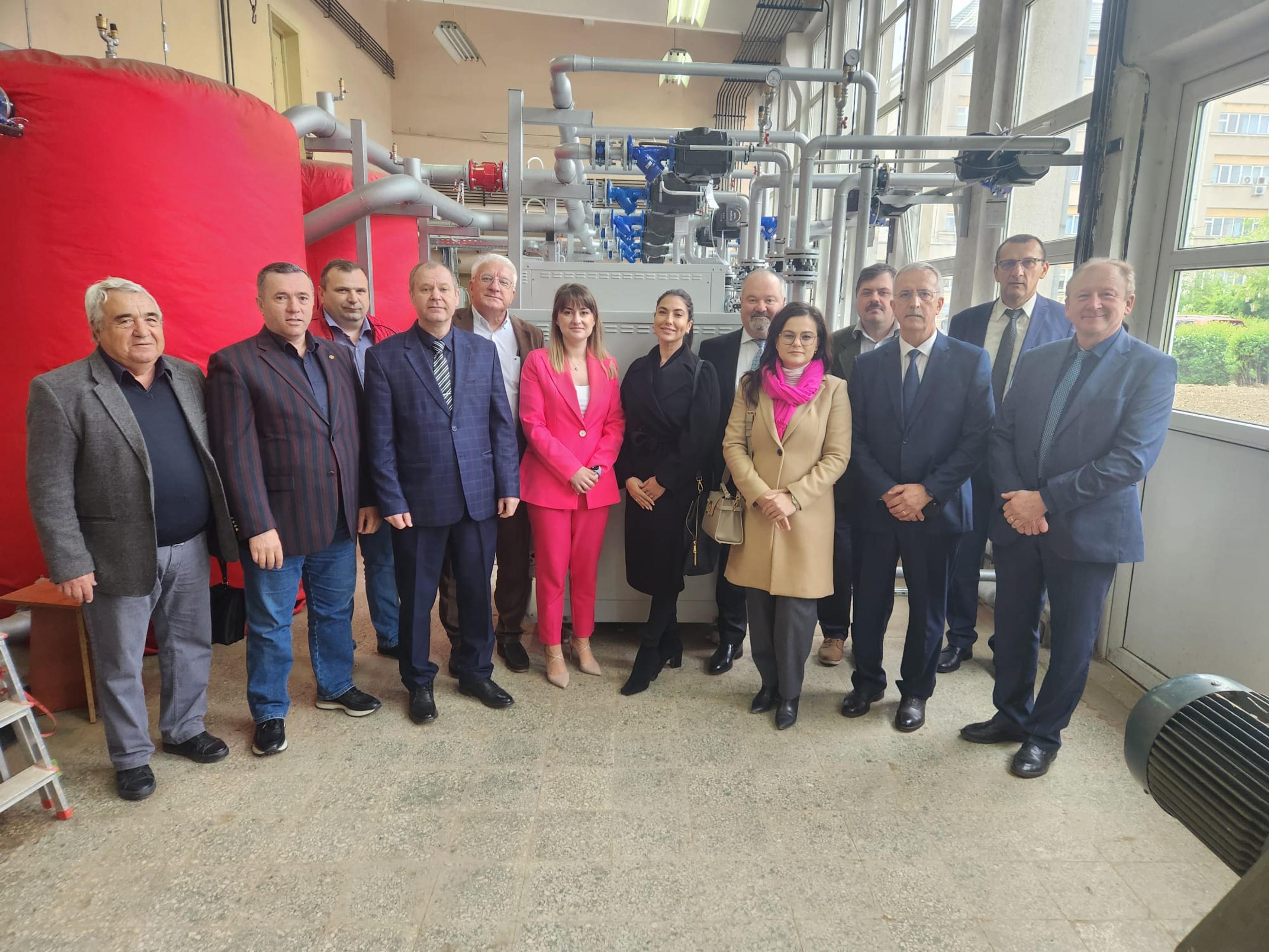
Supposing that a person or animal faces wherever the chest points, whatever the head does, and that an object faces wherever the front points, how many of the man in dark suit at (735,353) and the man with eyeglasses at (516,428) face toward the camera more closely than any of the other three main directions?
2

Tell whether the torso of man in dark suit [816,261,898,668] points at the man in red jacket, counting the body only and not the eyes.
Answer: no

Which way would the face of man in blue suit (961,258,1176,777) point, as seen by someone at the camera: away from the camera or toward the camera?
toward the camera

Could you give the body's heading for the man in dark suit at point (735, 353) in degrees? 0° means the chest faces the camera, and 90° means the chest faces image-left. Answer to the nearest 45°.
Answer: approximately 0°

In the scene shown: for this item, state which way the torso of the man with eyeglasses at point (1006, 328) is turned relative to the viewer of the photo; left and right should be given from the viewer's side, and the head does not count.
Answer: facing the viewer

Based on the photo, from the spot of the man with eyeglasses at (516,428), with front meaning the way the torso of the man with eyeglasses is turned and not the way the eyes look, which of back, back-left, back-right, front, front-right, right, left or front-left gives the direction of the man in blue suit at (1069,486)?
front-left

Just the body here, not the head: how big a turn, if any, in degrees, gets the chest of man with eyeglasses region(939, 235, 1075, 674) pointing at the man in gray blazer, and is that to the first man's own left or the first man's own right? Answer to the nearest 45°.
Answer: approximately 45° to the first man's own right

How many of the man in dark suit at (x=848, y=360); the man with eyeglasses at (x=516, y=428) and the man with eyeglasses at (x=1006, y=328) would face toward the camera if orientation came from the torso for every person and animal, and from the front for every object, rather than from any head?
3

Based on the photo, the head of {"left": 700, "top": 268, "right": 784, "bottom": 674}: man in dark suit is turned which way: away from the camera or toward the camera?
toward the camera

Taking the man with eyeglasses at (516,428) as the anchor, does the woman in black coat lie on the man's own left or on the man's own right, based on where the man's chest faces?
on the man's own left

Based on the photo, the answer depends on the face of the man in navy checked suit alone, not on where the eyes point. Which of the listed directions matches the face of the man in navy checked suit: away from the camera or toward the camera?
toward the camera

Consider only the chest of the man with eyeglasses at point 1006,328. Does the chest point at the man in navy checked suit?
no

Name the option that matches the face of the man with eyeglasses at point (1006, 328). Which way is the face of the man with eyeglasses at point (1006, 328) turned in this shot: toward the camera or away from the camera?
toward the camera

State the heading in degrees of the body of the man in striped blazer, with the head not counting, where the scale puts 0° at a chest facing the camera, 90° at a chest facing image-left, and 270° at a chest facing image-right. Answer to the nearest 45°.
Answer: approximately 315°

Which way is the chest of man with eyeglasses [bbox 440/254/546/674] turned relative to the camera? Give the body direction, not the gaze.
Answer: toward the camera

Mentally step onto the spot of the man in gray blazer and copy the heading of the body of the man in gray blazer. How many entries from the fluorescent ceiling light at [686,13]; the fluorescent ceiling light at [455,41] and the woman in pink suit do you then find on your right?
0

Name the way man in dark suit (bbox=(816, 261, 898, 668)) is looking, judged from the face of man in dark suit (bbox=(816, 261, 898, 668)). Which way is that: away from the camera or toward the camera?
toward the camera

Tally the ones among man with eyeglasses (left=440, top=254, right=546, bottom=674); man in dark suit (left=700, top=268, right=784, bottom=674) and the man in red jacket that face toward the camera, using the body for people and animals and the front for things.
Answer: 3
